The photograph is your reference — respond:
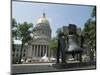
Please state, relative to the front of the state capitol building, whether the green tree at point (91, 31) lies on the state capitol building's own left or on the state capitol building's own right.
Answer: on the state capitol building's own left
